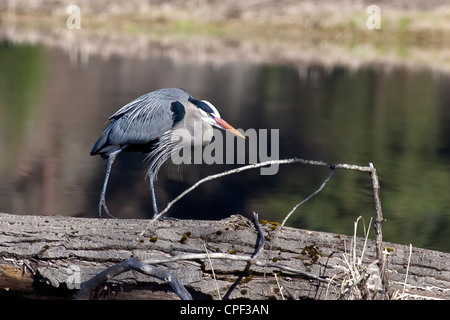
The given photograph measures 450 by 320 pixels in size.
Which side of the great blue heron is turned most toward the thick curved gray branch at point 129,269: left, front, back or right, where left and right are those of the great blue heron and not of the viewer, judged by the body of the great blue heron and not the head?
right

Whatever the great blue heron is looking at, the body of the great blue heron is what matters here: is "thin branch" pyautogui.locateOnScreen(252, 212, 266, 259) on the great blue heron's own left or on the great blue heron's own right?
on the great blue heron's own right

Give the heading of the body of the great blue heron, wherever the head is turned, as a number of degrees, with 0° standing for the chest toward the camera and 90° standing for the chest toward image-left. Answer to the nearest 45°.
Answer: approximately 270°
